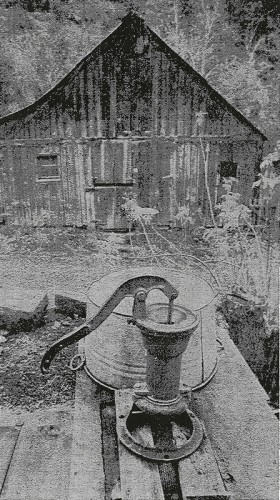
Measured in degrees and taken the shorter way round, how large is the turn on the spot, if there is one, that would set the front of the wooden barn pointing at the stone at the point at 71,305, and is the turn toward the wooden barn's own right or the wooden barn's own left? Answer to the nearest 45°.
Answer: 0° — it already faces it

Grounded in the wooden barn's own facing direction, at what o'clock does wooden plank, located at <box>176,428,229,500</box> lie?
The wooden plank is roughly at 12 o'clock from the wooden barn.

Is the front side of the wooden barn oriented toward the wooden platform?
yes

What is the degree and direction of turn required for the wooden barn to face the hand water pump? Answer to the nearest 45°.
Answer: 0° — it already faces it

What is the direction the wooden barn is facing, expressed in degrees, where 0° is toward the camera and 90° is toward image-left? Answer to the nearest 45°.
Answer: approximately 0°

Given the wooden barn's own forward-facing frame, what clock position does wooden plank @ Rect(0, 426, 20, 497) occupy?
The wooden plank is roughly at 12 o'clock from the wooden barn.

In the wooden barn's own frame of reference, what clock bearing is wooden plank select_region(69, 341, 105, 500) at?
The wooden plank is roughly at 12 o'clock from the wooden barn.

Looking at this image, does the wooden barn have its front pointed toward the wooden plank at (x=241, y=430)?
yes

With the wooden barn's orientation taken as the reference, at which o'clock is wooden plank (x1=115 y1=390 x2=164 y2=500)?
The wooden plank is roughly at 12 o'clock from the wooden barn.
